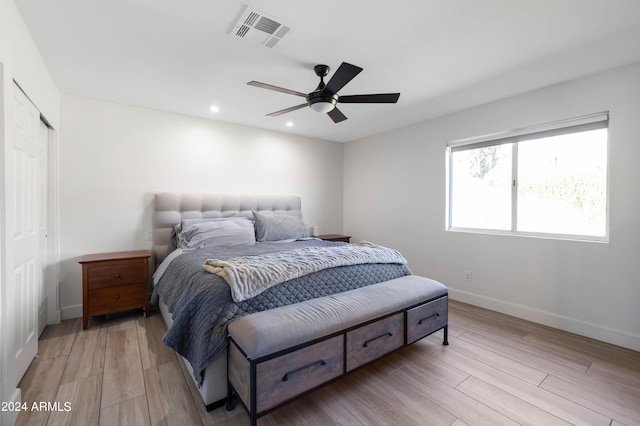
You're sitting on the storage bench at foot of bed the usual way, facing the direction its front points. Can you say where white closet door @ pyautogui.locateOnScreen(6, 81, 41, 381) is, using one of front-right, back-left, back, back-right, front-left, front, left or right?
back-right

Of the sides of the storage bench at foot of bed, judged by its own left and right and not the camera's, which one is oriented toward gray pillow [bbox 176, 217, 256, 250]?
back

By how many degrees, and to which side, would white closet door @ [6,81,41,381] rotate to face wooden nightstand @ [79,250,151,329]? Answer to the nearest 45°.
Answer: approximately 45° to its left

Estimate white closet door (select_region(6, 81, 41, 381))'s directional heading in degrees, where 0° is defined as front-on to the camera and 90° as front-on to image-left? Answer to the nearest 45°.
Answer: approximately 270°

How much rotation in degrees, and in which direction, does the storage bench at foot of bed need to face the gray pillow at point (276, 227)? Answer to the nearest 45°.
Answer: approximately 135° to its left

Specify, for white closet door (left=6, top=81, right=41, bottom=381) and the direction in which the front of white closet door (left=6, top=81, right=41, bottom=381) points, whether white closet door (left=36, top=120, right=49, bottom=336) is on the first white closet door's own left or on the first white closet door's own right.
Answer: on the first white closet door's own left

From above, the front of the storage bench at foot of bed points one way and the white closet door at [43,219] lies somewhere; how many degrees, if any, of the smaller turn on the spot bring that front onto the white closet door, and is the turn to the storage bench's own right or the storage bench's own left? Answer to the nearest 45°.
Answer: approximately 135° to the storage bench's own right

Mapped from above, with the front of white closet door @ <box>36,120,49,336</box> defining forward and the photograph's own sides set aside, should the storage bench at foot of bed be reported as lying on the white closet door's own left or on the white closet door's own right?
on the white closet door's own right

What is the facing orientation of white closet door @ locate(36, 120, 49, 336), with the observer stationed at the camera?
facing to the right of the viewer
